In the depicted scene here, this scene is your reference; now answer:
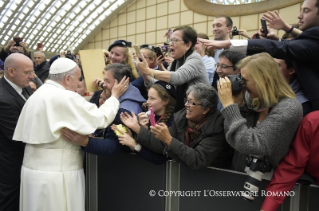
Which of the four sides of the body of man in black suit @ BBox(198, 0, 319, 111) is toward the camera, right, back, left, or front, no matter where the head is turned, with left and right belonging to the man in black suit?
left

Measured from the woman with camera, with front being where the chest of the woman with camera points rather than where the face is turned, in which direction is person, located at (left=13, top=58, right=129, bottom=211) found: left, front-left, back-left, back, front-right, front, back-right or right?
front

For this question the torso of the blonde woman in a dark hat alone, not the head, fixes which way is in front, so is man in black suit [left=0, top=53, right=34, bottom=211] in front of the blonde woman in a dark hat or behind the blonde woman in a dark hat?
in front

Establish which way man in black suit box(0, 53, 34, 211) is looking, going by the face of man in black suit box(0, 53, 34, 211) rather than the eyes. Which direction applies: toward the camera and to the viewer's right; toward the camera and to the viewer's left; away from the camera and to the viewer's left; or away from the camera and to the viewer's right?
toward the camera and to the viewer's right

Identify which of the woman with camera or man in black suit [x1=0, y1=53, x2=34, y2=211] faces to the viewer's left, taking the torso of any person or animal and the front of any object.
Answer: the woman with camera

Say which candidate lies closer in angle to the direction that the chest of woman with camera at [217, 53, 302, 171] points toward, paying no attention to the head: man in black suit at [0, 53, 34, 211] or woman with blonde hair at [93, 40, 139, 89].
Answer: the man in black suit

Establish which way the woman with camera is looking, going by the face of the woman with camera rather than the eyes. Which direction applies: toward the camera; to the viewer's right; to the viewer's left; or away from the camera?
to the viewer's left

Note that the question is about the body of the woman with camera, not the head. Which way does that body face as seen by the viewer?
to the viewer's left

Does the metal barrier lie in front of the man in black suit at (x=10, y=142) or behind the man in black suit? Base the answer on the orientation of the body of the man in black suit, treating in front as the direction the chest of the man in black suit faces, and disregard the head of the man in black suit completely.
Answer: in front

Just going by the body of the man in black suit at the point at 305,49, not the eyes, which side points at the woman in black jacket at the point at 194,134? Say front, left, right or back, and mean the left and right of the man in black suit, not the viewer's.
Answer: front

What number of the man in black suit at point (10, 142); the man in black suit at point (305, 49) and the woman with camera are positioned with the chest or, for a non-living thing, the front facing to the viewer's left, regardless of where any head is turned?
2
